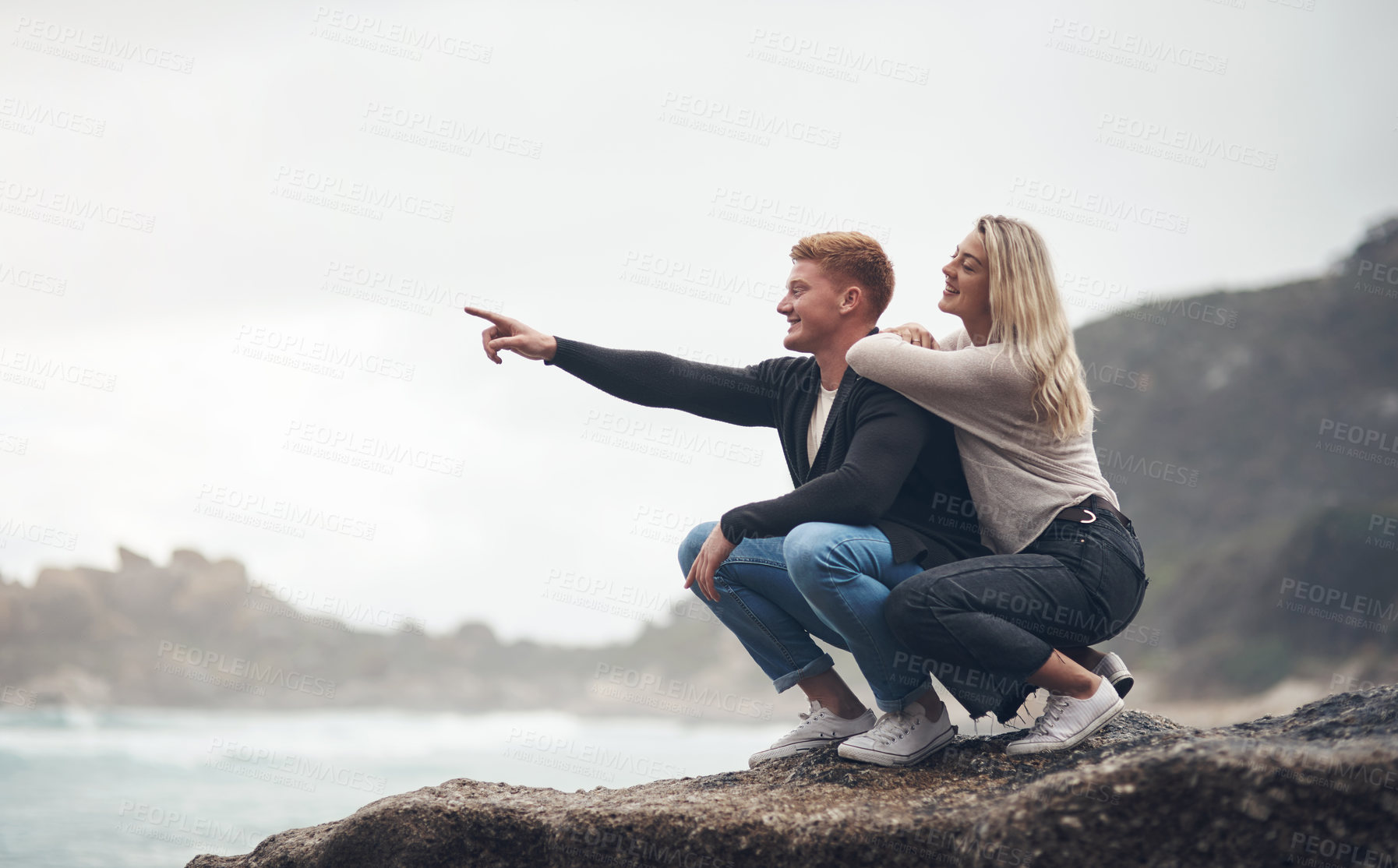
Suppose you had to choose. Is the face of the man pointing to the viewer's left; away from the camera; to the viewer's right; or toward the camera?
to the viewer's left

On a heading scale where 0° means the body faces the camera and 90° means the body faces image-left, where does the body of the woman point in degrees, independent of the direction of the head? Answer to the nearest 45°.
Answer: approximately 90°

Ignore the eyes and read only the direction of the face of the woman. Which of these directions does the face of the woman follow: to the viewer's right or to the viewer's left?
to the viewer's left
